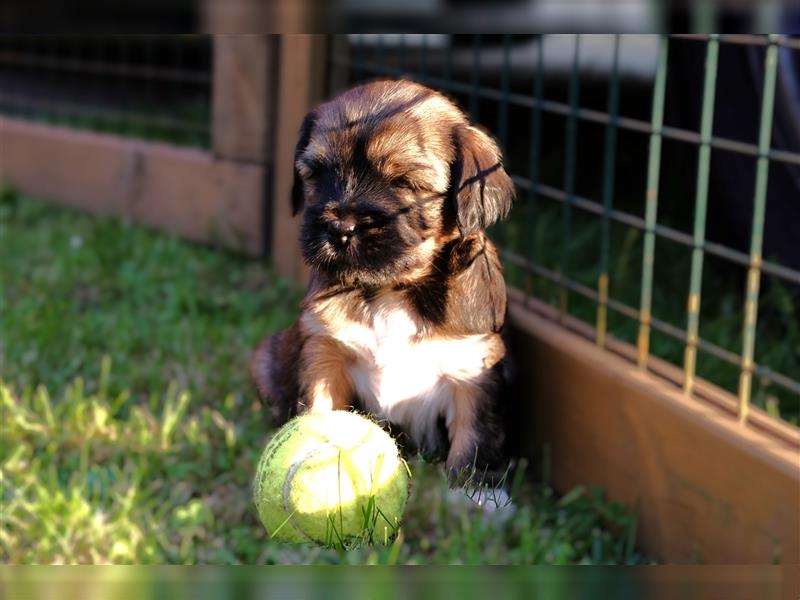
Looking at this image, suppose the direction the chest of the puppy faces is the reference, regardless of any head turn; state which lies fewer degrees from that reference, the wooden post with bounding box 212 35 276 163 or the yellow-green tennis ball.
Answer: the yellow-green tennis ball

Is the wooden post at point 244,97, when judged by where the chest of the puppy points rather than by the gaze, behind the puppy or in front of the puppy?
behind

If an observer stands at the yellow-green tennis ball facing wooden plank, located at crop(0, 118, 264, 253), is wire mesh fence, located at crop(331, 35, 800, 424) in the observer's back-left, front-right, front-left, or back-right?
front-right

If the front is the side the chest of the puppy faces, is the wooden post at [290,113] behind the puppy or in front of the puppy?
behind

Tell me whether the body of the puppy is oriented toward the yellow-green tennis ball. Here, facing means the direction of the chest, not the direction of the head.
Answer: yes

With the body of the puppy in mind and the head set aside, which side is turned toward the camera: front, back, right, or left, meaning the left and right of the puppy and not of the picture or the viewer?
front

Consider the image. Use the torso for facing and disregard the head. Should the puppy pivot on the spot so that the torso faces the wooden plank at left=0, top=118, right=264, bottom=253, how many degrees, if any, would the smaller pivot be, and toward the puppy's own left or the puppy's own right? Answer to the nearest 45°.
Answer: approximately 180°

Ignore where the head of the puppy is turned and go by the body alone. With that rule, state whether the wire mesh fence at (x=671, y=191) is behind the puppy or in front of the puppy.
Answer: behind

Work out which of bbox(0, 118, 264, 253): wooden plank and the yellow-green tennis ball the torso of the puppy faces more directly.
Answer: the yellow-green tennis ball

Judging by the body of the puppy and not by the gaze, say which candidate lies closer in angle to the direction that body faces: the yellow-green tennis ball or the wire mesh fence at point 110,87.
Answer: the yellow-green tennis ball

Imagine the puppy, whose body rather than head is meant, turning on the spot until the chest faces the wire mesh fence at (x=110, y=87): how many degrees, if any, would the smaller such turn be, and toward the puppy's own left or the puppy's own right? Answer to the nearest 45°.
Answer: approximately 180°
